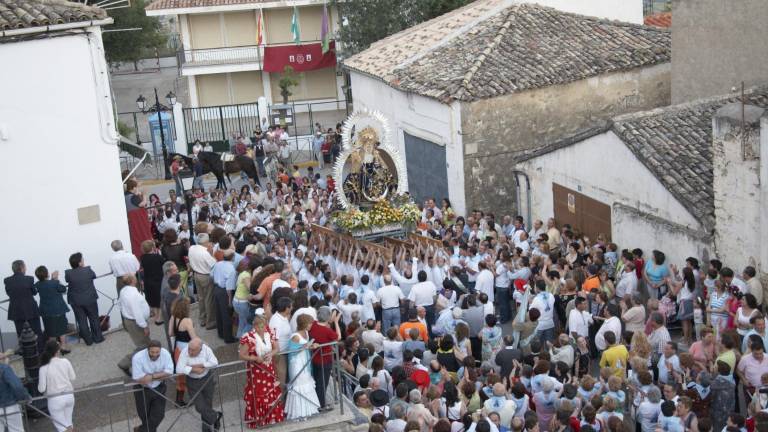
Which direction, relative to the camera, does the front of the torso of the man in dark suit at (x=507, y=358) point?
away from the camera

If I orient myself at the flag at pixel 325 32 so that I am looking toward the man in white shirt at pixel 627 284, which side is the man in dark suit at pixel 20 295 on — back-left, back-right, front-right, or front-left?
front-right

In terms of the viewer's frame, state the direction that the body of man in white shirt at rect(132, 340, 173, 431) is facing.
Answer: toward the camera

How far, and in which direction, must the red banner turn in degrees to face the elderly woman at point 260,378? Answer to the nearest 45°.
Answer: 0° — it already faces them

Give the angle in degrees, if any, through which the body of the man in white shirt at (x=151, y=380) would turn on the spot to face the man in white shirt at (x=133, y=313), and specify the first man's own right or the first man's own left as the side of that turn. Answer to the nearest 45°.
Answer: approximately 180°
